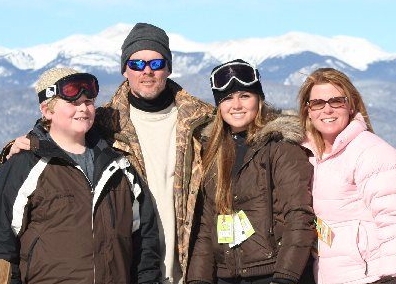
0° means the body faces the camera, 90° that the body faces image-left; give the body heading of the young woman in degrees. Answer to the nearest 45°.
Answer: approximately 45°

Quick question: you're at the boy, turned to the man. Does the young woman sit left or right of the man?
right

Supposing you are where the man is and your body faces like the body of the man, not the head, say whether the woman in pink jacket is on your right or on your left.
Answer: on your left

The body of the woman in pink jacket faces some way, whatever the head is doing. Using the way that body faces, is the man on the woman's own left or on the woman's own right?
on the woman's own right
